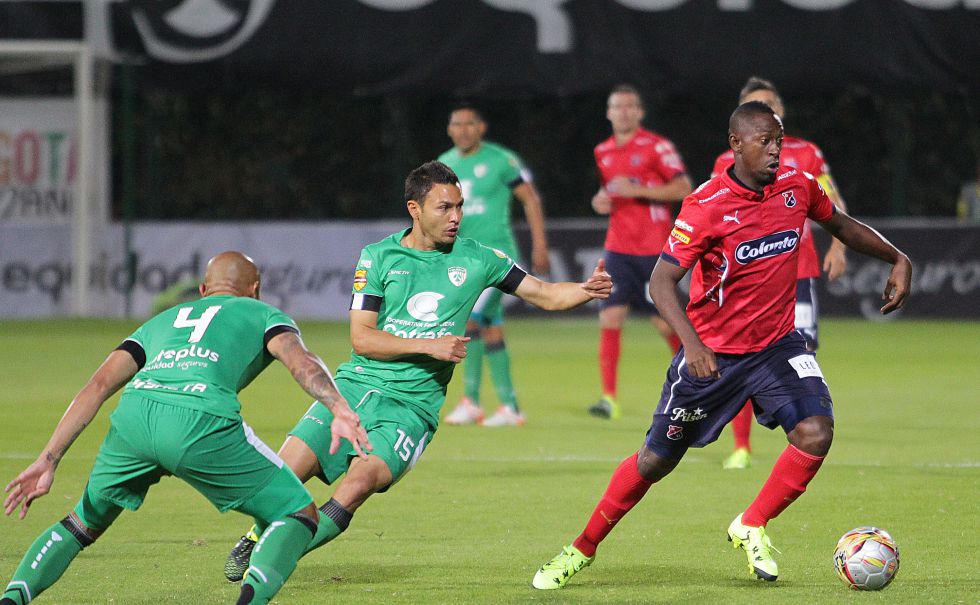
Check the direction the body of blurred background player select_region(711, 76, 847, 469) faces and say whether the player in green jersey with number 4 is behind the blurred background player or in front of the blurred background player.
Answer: in front

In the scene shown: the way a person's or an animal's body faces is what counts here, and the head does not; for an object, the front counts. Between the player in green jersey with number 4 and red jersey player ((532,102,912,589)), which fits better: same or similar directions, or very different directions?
very different directions

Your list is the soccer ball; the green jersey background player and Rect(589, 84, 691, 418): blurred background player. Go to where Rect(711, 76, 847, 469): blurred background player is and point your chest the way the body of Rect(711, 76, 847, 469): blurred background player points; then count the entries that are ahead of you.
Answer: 1

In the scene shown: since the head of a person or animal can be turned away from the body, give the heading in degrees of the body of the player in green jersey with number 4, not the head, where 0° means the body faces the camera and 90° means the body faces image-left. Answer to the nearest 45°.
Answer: approximately 180°

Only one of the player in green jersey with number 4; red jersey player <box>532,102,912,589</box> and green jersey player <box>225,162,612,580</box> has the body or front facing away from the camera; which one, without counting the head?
the player in green jersey with number 4

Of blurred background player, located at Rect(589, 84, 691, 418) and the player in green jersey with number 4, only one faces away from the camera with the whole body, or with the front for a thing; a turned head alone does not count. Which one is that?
the player in green jersey with number 4

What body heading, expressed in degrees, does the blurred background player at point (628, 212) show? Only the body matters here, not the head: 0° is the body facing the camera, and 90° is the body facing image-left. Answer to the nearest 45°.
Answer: approximately 45°

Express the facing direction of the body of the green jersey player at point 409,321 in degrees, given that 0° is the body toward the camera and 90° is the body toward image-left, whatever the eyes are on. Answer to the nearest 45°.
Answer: approximately 315°

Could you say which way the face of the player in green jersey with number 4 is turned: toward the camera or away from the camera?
away from the camera

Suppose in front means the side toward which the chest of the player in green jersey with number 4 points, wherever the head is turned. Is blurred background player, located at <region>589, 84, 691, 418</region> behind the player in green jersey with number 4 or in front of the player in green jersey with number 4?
in front
